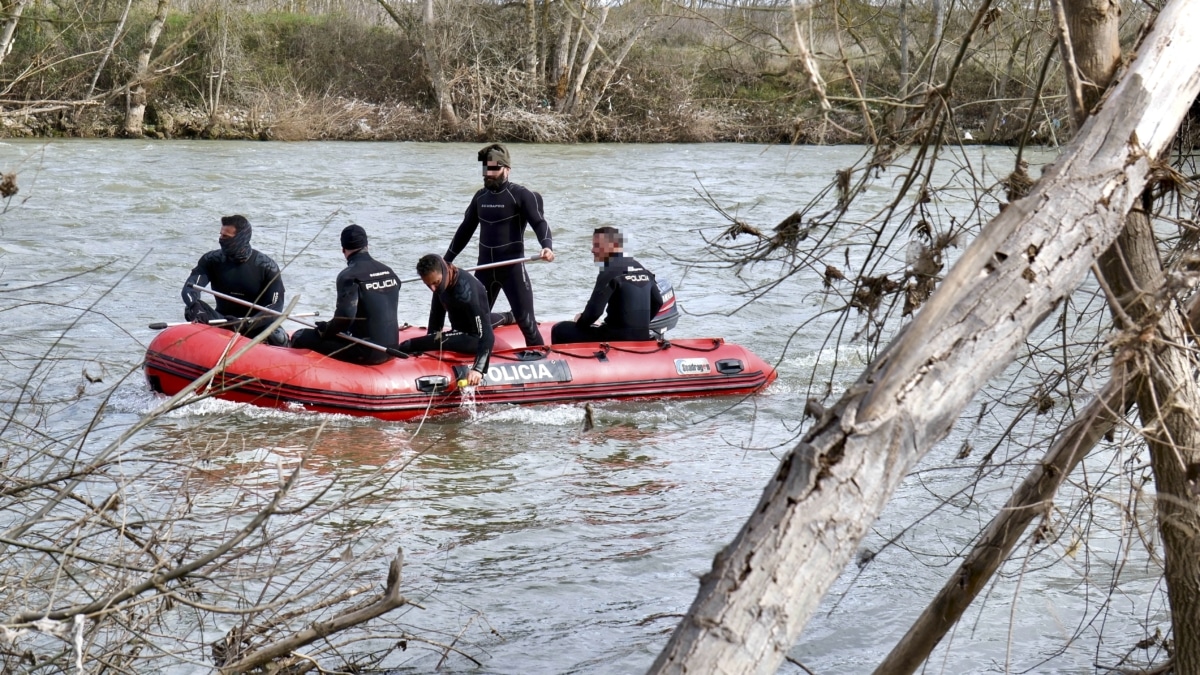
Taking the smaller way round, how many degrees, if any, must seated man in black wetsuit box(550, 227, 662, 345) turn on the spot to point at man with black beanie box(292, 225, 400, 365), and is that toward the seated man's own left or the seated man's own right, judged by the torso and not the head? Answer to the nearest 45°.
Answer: approximately 90° to the seated man's own left

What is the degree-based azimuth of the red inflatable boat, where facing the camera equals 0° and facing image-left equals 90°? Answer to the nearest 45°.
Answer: approximately 90°

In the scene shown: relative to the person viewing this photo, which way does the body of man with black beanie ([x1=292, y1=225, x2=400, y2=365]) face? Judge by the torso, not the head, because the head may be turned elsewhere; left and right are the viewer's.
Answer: facing away from the viewer and to the left of the viewer

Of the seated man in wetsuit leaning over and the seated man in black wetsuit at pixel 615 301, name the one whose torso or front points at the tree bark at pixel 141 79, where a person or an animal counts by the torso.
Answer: the seated man in black wetsuit

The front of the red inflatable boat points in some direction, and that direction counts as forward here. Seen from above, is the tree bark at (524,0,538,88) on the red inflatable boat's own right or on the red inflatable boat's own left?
on the red inflatable boat's own right

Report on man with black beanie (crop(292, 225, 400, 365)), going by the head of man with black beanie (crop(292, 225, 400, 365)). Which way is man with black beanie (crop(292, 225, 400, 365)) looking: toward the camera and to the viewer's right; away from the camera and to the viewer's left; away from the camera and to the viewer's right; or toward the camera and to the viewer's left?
away from the camera and to the viewer's left

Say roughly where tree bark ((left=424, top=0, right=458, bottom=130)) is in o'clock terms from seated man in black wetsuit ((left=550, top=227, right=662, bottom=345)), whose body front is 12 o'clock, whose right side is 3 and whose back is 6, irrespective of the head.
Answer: The tree bark is roughly at 1 o'clock from the seated man in black wetsuit.

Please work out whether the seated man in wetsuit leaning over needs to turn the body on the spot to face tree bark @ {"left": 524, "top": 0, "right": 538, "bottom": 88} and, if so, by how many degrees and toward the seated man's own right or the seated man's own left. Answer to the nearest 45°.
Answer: approximately 135° to the seated man's own right
